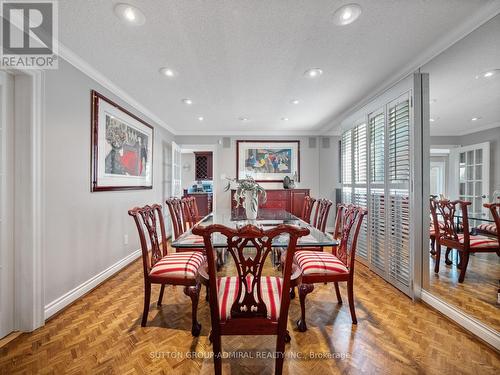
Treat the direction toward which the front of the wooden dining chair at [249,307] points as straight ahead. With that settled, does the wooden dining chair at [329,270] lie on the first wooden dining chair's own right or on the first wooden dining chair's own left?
on the first wooden dining chair's own right

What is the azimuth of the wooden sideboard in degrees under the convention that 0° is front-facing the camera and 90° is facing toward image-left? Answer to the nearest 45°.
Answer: approximately 0°

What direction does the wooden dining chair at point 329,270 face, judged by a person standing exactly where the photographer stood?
facing to the left of the viewer

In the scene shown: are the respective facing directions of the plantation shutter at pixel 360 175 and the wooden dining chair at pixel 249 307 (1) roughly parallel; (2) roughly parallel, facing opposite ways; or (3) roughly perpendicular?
roughly perpendicular

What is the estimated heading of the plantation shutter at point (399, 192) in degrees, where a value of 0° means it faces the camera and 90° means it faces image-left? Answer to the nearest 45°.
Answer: approximately 45°

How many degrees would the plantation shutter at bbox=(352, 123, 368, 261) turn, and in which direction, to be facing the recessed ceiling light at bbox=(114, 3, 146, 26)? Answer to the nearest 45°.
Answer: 0° — it already faces it

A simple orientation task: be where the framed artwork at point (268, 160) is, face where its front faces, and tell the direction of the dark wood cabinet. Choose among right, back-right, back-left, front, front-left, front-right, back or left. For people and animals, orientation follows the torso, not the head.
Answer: back-right

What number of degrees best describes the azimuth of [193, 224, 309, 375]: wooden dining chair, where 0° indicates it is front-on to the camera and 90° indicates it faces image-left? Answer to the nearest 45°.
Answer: approximately 180°

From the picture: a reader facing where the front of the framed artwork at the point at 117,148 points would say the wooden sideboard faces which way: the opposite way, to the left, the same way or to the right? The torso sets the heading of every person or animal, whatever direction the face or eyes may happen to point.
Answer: to the right

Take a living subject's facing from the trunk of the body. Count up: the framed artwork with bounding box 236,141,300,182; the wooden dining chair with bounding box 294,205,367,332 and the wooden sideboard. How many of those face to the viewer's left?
1

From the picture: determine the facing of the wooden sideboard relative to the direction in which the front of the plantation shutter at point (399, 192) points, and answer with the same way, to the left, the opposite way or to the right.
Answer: to the left
